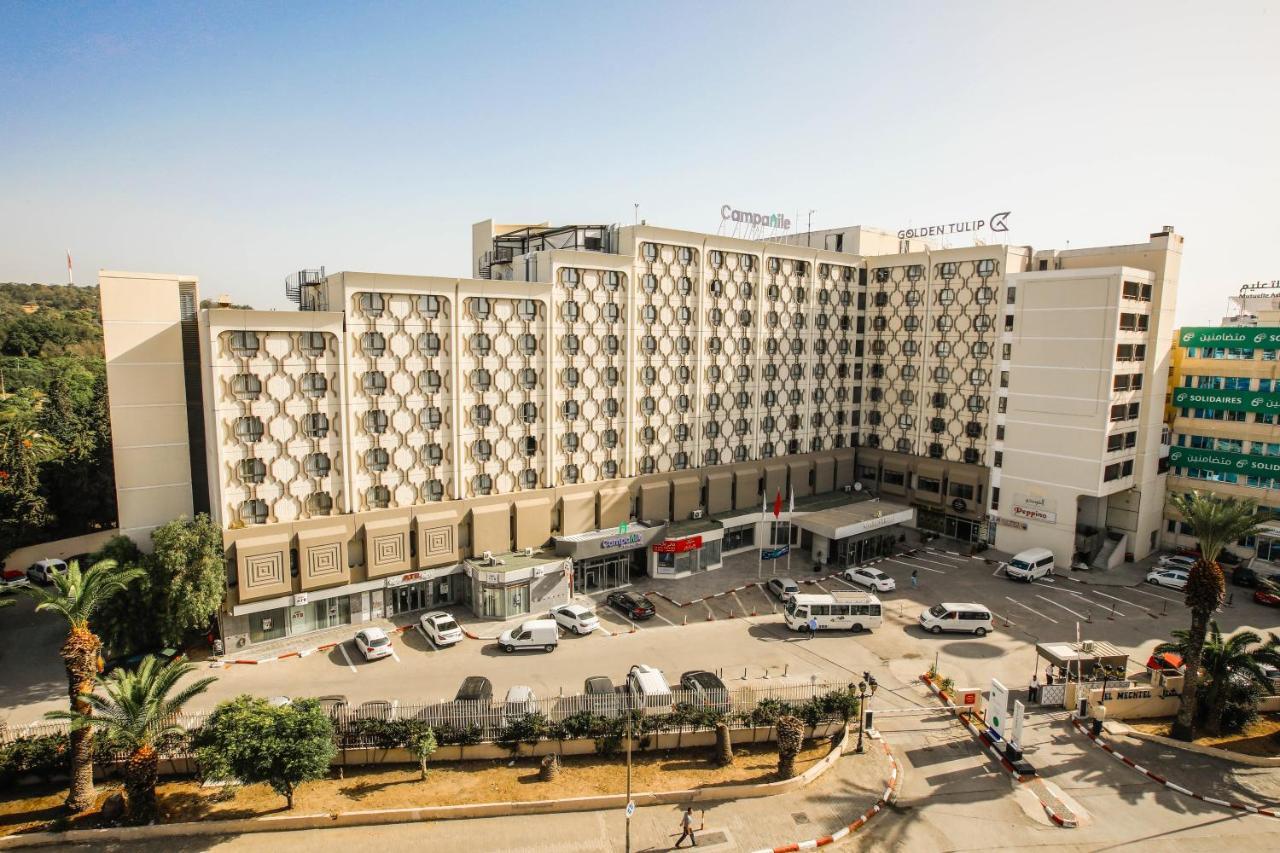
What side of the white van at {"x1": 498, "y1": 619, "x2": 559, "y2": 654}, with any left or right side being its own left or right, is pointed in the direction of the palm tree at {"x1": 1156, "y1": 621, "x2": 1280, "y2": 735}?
back

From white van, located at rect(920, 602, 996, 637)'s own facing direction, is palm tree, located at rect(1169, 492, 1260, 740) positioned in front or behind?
behind

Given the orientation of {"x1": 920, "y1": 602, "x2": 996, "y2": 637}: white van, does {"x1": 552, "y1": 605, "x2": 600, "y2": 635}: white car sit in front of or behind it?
in front

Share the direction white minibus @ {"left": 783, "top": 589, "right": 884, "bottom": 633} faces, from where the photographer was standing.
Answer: facing to the left of the viewer

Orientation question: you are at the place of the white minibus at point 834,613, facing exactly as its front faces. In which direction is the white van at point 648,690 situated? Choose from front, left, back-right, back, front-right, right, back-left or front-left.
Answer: front-left

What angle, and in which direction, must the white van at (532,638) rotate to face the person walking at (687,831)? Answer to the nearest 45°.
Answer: approximately 90° to its left

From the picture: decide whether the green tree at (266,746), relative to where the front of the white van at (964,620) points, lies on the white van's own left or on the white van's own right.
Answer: on the white van's own left

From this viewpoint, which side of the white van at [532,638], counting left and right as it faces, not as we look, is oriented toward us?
left
